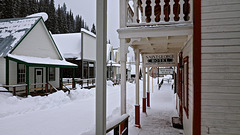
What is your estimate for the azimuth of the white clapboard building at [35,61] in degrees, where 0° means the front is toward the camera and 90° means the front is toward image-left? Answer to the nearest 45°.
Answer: approximately 315°
